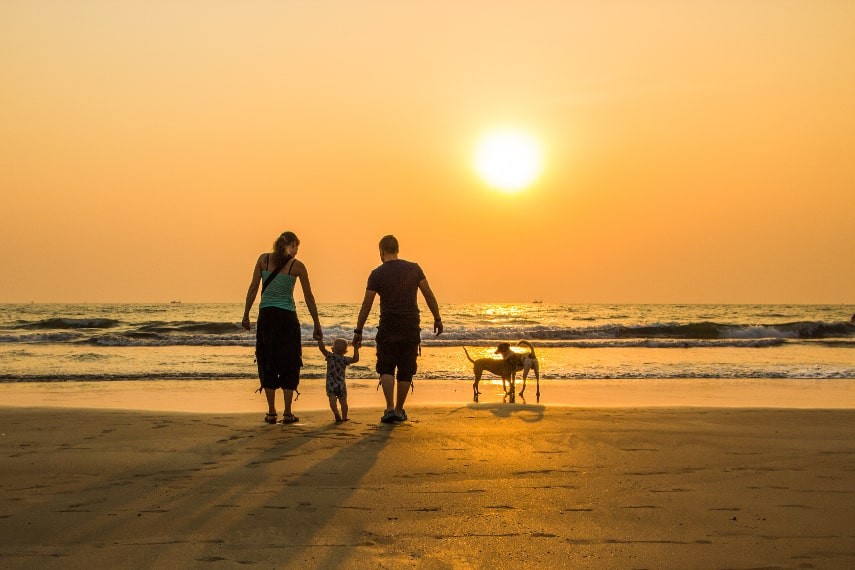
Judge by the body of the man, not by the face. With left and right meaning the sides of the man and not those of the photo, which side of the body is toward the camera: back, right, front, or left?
back

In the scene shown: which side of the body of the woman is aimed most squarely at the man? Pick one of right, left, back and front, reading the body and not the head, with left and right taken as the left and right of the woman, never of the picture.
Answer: right

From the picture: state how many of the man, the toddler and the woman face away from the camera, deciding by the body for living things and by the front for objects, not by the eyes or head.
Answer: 3

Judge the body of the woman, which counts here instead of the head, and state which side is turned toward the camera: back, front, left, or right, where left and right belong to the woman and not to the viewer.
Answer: back

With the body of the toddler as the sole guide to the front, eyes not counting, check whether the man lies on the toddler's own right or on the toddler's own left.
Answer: on the toddler's own right

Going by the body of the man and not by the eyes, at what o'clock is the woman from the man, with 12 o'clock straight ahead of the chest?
The woman is roughly at 9 o'clock from the man.

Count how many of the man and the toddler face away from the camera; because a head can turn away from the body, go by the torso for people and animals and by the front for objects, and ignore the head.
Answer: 2

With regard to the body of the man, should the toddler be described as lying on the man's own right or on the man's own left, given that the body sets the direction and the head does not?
on the man's own left

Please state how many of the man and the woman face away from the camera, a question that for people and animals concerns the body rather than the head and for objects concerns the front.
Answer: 2

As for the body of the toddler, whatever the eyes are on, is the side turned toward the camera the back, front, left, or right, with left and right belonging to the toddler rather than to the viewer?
back
